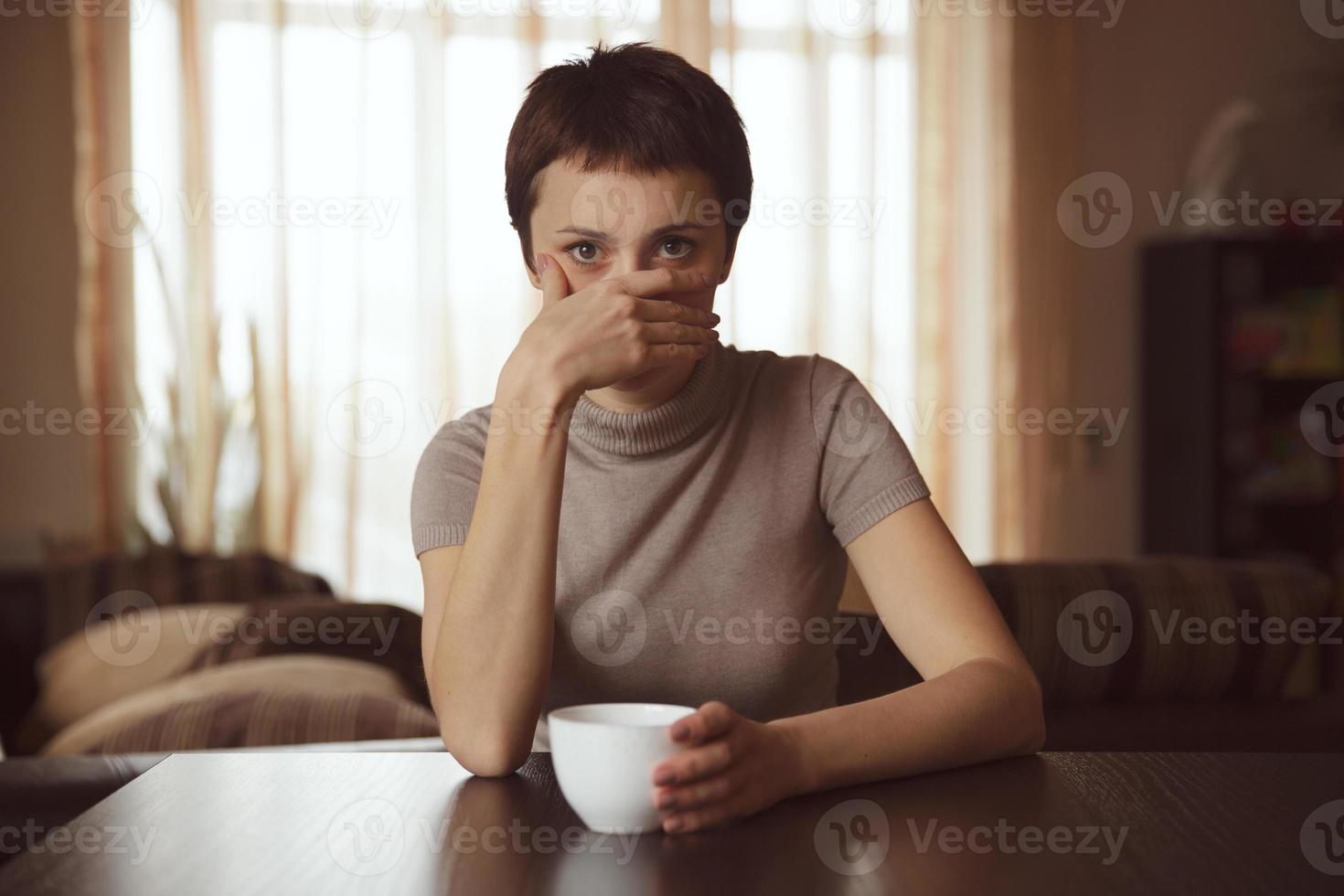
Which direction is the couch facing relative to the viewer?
toward the camera

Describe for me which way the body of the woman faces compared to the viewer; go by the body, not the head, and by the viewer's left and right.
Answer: facing the viewer
